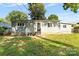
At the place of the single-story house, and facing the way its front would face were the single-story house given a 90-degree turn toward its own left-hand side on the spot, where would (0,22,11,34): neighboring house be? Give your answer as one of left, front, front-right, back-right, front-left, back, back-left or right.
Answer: back

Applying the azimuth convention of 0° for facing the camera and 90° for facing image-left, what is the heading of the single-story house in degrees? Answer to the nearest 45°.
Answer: approximately 0°

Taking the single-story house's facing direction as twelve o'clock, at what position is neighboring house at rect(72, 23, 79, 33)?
The neighboring house is roughly at 9 o'clock from the single-story house.
